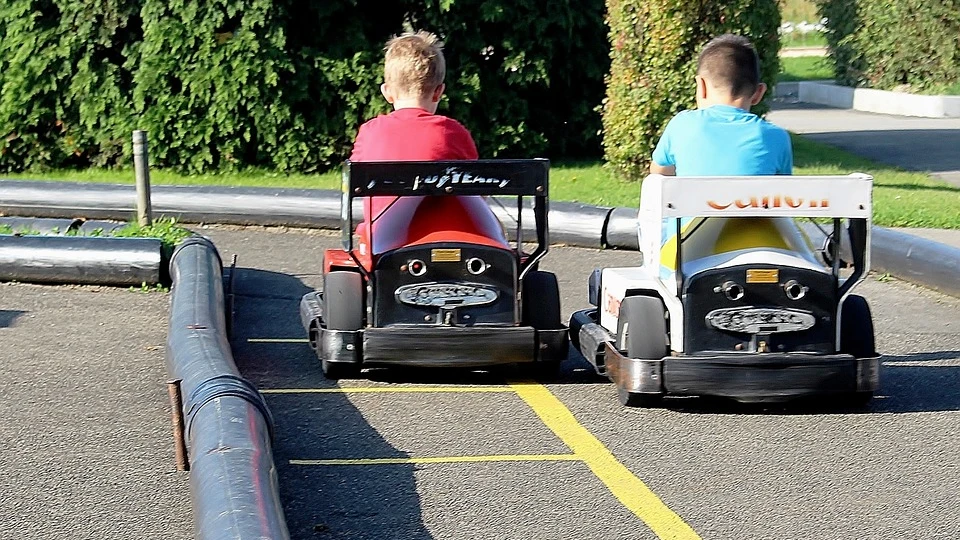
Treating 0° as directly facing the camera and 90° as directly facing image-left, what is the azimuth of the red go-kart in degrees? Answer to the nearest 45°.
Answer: approximately 180°

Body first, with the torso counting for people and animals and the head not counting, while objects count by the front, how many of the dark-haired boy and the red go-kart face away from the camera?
2

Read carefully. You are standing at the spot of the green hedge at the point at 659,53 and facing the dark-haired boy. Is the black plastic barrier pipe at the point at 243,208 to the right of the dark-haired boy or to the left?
right

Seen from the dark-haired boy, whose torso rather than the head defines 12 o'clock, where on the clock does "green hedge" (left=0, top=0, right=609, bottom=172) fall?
The green hedge is roughly at 11 o'clock from the dark-haired boy.

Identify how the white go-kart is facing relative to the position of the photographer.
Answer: facing away from the viewer

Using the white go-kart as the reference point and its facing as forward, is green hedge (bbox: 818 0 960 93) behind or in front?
in front

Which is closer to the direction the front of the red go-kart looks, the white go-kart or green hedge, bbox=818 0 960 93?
the green hedge

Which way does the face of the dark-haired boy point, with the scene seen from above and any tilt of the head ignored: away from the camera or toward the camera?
away from the camera

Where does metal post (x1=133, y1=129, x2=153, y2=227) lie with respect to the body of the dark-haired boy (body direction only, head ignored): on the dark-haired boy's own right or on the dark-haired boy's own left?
on the dark-haired boy's own left

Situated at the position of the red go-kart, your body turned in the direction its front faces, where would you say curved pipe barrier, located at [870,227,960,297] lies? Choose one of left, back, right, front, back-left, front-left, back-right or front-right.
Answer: front-right

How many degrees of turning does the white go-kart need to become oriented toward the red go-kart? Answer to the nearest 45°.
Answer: approximately 90° to its left

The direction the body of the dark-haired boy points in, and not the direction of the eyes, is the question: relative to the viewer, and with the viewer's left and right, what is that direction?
facing away from the viewer
